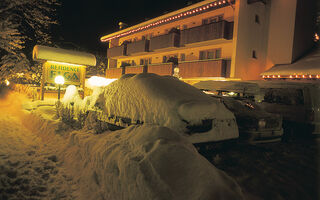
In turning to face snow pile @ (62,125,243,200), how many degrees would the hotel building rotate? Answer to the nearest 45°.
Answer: approximately 45° to its left

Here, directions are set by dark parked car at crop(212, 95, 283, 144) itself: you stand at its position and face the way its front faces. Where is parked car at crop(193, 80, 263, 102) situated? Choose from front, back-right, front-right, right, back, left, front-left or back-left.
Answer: back-left

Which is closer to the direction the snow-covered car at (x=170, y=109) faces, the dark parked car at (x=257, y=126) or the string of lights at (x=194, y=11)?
the dark parked car

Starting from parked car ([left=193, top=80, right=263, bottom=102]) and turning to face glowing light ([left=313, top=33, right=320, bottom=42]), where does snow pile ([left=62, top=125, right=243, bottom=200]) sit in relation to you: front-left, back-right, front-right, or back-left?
back-right

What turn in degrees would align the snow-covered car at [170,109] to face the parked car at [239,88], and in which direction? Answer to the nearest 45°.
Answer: approximately 90° to its left

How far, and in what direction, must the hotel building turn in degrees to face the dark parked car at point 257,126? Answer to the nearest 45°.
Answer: approximately 45° to its left

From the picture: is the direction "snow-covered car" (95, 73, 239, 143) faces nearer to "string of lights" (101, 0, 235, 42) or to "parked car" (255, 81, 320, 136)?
the parked car

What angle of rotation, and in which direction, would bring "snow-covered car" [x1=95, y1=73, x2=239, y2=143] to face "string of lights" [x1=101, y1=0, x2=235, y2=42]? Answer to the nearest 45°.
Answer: approximately 135° to its left

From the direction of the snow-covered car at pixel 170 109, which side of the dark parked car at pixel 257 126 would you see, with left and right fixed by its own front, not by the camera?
right

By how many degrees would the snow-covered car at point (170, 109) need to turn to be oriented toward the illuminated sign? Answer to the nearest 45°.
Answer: approximately 180°
